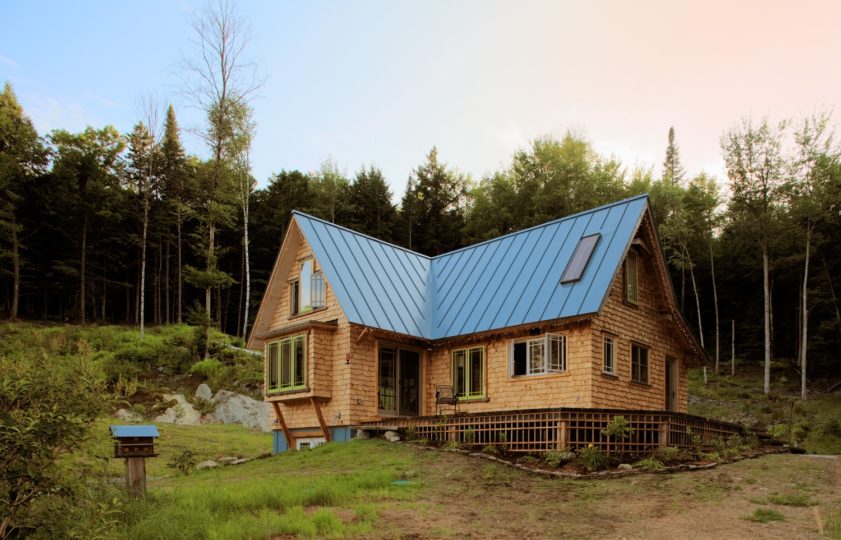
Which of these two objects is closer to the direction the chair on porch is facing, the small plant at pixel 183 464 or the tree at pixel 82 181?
the small plant

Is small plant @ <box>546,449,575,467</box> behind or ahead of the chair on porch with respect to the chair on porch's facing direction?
ahead

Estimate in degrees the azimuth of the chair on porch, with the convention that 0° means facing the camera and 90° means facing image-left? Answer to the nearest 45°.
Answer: approximately 315°

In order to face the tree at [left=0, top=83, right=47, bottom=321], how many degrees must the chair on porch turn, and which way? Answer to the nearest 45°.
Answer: approximately 180°

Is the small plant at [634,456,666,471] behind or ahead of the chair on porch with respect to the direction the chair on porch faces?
ahead

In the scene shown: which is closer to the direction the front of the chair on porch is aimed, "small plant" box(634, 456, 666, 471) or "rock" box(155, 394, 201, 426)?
the small plant
